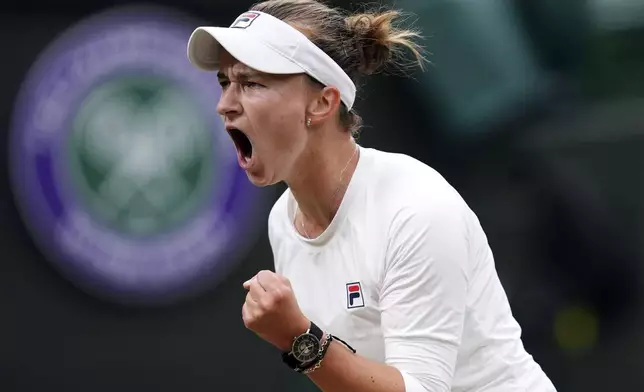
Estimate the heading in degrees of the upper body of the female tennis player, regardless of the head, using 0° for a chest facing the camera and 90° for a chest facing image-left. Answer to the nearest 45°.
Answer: approximately 45°
